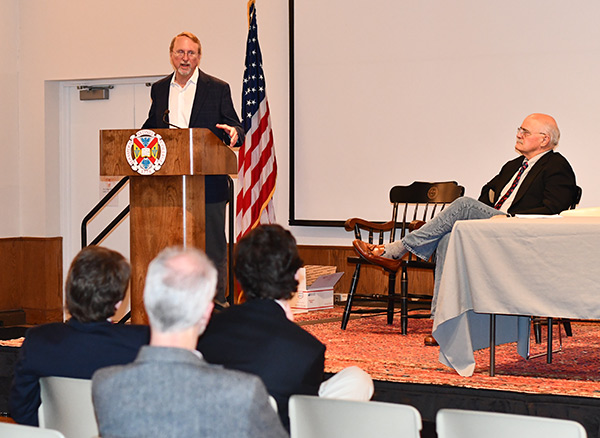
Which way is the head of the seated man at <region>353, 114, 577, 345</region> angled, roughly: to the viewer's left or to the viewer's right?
to the viewer's left

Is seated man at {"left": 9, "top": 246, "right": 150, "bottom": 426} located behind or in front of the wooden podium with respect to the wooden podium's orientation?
in front

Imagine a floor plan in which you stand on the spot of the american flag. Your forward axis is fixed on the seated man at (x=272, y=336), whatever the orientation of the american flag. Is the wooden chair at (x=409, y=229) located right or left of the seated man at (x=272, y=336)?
left

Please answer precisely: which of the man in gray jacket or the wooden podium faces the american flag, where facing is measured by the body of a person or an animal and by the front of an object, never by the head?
the man in gray jacket

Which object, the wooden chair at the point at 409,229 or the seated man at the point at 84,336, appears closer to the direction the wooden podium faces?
the seated man

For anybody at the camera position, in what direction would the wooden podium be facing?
facing the viewer and to the left of the viewer

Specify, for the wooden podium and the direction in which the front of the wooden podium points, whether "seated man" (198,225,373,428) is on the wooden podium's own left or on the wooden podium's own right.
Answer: on the wooden podium's own left

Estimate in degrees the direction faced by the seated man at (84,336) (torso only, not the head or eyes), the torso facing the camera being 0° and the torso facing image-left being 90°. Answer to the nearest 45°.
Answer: approximately 180°

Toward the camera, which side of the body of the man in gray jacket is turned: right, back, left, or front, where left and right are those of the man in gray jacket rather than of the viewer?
back

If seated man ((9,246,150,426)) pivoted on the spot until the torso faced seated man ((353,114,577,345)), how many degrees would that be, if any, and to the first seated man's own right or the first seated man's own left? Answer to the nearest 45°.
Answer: approximately 45° to the first seated man's own right

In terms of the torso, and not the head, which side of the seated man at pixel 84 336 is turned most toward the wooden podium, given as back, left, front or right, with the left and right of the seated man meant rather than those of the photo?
front

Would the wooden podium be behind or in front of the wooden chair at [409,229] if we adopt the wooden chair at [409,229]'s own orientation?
in front

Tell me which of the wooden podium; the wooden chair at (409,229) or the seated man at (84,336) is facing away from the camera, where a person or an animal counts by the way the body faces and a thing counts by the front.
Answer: the seated man

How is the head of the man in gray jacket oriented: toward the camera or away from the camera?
away from the camera

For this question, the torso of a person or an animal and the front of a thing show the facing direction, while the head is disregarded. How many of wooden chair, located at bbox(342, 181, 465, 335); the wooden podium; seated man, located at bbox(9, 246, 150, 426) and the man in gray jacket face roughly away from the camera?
2

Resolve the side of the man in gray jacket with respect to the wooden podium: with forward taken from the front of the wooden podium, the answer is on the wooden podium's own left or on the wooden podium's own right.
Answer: on the wooden podium's own left

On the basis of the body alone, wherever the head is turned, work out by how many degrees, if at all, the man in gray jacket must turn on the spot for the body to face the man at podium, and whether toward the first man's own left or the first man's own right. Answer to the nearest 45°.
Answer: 0° — they already face them

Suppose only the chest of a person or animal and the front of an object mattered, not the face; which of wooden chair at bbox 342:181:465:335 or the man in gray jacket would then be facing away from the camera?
the man in gray jacket
